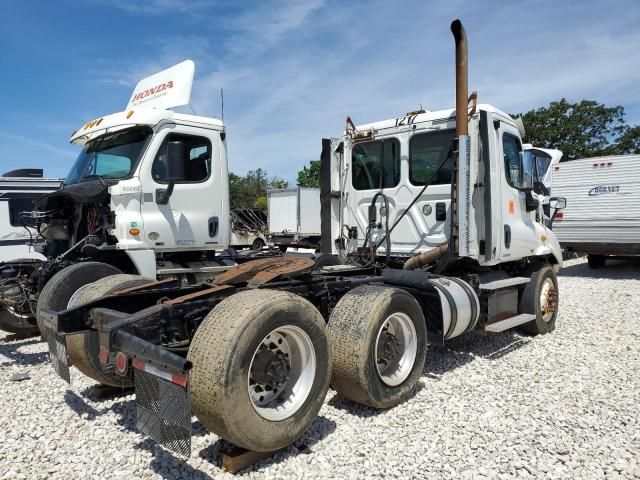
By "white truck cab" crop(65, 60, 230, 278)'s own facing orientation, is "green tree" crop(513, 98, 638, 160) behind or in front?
behind

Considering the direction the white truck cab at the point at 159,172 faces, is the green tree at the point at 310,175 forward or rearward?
rearward

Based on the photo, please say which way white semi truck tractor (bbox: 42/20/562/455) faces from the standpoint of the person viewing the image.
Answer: facing away from the viewer and to the right of the viewer

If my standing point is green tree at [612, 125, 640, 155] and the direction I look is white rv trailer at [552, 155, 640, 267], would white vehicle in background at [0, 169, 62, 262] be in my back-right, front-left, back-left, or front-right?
front-right

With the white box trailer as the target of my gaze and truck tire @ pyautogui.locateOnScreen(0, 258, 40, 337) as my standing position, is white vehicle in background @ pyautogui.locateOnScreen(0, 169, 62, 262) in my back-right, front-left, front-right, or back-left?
front-left

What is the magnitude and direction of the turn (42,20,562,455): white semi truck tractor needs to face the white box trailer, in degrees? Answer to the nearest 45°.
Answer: approximately 45° to its left

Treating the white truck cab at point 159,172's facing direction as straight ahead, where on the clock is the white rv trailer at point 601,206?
The white rv trailer is roughly at 7 o'clock from the white truck cab.

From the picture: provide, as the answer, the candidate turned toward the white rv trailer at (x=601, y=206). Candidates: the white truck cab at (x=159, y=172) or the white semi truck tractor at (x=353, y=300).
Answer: the white semi truck tractor

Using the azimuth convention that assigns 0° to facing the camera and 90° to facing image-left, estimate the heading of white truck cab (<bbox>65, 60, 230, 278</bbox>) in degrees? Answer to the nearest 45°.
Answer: approximately 45°

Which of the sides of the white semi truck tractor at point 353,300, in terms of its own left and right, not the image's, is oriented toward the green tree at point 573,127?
front
